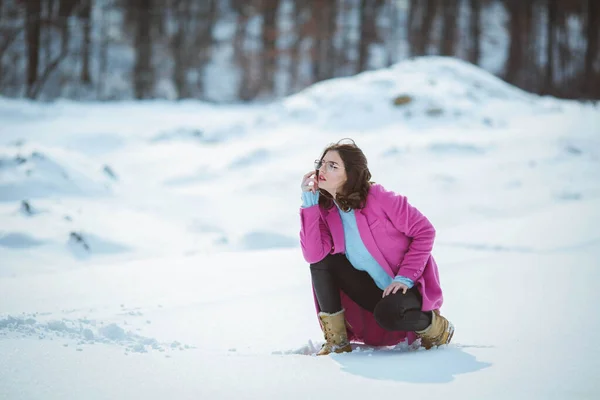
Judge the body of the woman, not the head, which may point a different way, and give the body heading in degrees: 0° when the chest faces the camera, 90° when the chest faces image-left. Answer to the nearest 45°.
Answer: approximately 45°

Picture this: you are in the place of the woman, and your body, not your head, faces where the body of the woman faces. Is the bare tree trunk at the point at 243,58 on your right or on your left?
on your right

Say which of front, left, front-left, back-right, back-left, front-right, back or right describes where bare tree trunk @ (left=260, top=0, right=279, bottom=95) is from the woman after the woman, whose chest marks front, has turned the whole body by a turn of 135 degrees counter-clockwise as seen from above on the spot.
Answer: left

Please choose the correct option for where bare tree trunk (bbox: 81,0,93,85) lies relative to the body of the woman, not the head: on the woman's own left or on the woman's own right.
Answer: on the woman's own right

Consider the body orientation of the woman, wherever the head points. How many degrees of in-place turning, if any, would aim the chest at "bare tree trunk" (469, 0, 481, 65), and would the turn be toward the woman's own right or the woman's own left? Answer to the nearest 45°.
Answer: approximately 135° to the woman's own right

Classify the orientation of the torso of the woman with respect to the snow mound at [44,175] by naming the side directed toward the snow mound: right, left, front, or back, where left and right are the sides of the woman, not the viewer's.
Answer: right

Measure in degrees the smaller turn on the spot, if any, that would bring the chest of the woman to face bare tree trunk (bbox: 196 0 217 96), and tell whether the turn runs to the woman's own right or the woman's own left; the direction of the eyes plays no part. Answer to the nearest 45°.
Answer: approximately 135° to the woman's own right

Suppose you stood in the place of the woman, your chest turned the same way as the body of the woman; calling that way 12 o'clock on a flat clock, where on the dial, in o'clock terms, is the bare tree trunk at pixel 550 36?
The bare tree trunk is roughly at 5 o'clock from the woman.

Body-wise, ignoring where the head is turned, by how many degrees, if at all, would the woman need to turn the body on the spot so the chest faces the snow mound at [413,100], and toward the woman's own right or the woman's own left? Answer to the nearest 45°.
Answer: approximately 135° to the woman's own right

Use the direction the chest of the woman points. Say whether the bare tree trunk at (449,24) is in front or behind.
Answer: behind

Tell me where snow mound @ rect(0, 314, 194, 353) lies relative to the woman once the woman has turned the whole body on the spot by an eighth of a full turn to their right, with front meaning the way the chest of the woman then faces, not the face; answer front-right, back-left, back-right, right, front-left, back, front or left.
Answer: front
